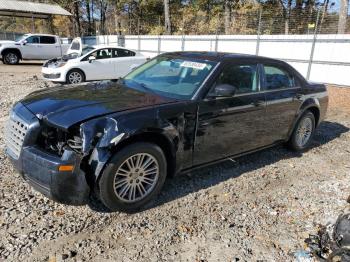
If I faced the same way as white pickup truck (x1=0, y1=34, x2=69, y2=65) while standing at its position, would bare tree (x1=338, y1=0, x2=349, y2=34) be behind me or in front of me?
behind

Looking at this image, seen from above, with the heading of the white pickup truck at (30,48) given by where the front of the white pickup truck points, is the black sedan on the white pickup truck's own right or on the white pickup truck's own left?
on the white pickup truck's own left

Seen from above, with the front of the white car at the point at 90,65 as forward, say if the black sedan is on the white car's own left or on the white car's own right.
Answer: on the white car's own left

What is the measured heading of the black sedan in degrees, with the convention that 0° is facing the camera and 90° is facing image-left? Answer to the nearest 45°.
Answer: approximately 45°

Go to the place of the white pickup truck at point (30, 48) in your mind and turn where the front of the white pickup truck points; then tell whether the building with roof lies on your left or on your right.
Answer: on your right

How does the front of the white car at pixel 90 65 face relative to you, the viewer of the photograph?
facing the viewer and to the left of the viewer

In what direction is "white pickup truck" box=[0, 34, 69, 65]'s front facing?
to the viewer's left

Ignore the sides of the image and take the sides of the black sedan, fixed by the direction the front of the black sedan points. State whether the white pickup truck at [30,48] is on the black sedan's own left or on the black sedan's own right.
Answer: on the black sedan's own right
